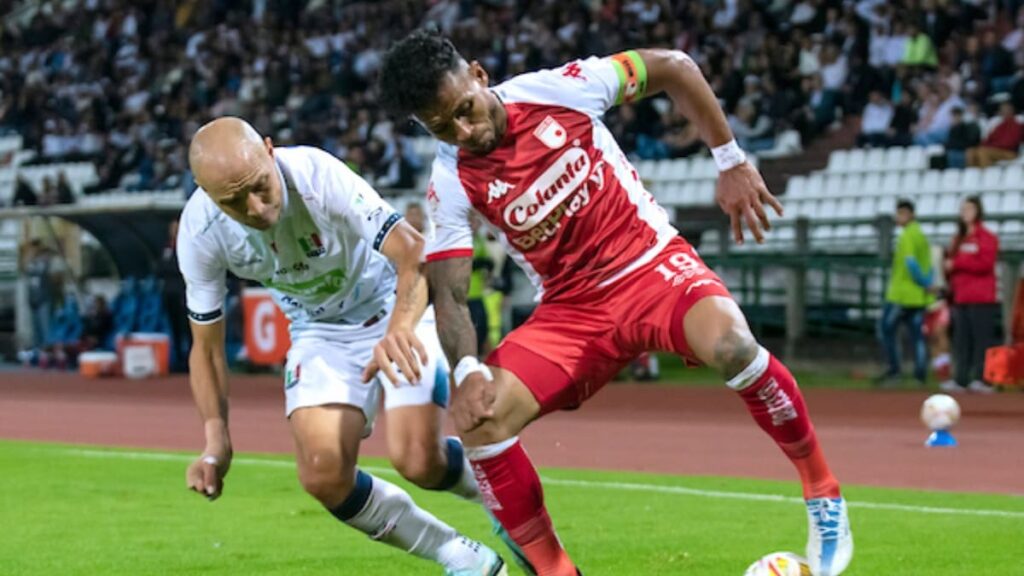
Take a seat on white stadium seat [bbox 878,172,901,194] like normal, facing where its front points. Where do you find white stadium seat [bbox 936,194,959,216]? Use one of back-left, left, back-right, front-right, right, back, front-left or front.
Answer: left

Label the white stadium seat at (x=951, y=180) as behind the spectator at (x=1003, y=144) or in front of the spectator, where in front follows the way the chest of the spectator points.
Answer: in front

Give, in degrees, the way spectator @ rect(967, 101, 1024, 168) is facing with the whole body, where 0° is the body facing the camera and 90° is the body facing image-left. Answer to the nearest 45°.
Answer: approximately 45°

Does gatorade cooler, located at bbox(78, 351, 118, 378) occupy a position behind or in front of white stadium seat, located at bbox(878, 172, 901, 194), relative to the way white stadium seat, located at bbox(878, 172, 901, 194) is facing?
in front

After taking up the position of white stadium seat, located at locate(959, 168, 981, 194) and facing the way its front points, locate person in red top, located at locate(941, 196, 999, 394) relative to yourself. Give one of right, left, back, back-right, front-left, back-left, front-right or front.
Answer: front-left

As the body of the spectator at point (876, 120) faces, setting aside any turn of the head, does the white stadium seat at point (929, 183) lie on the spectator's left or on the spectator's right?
on the spectator's left

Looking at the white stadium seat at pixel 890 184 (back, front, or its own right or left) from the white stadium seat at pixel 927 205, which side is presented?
left

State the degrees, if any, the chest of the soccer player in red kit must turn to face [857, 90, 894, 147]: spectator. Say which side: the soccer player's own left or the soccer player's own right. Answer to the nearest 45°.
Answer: approximately 180°

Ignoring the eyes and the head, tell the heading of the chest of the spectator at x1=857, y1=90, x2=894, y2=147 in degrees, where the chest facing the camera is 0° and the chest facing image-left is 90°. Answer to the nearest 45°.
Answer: approximately 45°

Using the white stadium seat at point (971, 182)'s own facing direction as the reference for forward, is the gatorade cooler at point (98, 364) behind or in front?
in front

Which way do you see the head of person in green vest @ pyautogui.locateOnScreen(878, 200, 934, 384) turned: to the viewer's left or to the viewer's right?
to the viewer's left

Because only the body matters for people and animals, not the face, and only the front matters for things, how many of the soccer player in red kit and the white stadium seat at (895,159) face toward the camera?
2

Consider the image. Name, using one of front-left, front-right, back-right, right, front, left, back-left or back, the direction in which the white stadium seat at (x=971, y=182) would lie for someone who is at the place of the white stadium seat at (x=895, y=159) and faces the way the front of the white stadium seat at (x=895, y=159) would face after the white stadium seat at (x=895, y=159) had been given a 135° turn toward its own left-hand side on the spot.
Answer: right

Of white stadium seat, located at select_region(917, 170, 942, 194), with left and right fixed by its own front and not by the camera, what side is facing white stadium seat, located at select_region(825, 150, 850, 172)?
right
